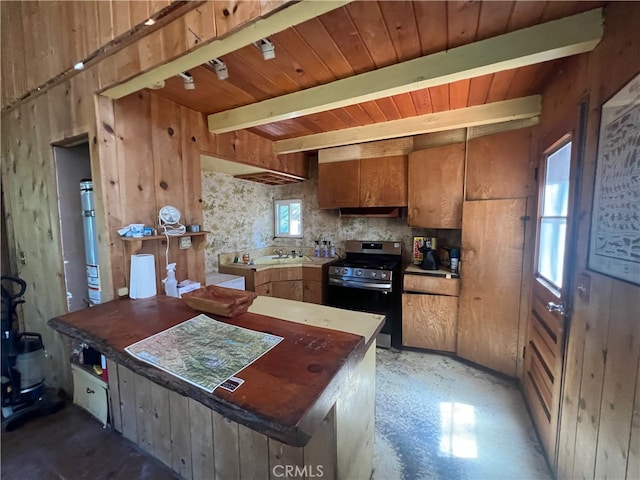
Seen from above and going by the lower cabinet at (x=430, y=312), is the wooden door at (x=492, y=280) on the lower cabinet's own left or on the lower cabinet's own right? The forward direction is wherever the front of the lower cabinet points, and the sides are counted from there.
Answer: on the lower cabinet's own left

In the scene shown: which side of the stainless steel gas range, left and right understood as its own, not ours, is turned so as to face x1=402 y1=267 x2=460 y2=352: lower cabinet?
left

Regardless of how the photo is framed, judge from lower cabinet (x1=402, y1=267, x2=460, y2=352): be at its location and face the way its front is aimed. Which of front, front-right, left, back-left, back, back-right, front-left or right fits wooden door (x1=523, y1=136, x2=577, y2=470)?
front-left

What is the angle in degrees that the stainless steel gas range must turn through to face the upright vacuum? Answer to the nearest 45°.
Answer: approximately 45° to its right

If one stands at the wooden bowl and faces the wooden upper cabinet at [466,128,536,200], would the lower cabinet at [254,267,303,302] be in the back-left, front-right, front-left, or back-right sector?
front-left

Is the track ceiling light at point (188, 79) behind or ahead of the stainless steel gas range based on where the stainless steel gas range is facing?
ahead

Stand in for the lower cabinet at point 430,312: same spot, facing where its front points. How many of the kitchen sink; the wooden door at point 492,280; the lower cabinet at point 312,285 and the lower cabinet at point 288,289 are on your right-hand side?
3

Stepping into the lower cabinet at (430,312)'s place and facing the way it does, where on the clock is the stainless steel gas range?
The stainless steel gas range is roughly at 3 o'clock from the lower cabinet.

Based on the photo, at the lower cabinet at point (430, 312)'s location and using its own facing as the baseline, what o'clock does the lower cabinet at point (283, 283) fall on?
the lower cabinet at point (283, 283) is roughly at 3 o'clock from the lower cabinet at point (430, 312).

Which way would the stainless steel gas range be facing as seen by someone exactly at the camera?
facing the viewer

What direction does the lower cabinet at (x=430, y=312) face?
toward the camera

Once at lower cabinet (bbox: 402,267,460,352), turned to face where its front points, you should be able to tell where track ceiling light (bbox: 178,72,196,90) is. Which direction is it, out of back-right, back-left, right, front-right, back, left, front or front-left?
front-right

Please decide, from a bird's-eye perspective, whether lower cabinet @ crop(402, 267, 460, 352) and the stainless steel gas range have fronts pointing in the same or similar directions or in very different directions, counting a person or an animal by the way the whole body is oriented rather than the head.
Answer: same or similar directions

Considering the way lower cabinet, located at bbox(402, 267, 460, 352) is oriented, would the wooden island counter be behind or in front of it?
in front

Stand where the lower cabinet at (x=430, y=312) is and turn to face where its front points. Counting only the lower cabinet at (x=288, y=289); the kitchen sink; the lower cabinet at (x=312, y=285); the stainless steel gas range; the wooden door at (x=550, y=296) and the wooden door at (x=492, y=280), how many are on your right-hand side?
4

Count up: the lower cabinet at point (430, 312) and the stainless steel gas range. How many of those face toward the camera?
2

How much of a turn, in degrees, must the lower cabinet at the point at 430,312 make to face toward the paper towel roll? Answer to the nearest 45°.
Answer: approximately 45° to its right
